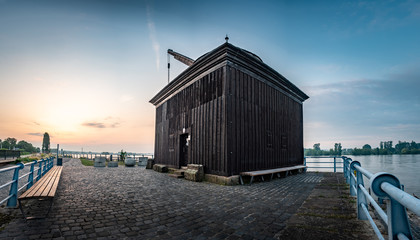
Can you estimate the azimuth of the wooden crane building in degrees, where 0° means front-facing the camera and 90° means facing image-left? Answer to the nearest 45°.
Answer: approximately 45°
